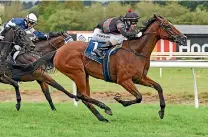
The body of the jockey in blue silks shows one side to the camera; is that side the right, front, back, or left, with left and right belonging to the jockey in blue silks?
right

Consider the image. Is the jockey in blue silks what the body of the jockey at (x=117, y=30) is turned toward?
no

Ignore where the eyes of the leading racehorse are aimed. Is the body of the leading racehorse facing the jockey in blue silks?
no

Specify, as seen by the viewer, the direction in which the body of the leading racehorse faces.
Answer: to the viewer's right

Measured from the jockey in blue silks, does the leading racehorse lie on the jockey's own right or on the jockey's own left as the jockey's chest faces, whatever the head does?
on the jockey's own right

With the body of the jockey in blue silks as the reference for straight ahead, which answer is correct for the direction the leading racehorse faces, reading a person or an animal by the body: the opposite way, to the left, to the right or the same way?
the same way

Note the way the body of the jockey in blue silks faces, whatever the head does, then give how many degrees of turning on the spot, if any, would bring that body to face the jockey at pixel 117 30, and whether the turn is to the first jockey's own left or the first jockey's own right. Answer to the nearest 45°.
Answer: approximately 45° to the first jockey's own right

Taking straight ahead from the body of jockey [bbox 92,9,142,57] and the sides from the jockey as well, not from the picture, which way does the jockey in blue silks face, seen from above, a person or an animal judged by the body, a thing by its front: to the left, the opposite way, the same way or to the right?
the same way

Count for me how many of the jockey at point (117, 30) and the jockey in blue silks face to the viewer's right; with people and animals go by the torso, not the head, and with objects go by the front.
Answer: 2

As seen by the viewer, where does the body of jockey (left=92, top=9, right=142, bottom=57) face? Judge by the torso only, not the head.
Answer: to the viewer's right
